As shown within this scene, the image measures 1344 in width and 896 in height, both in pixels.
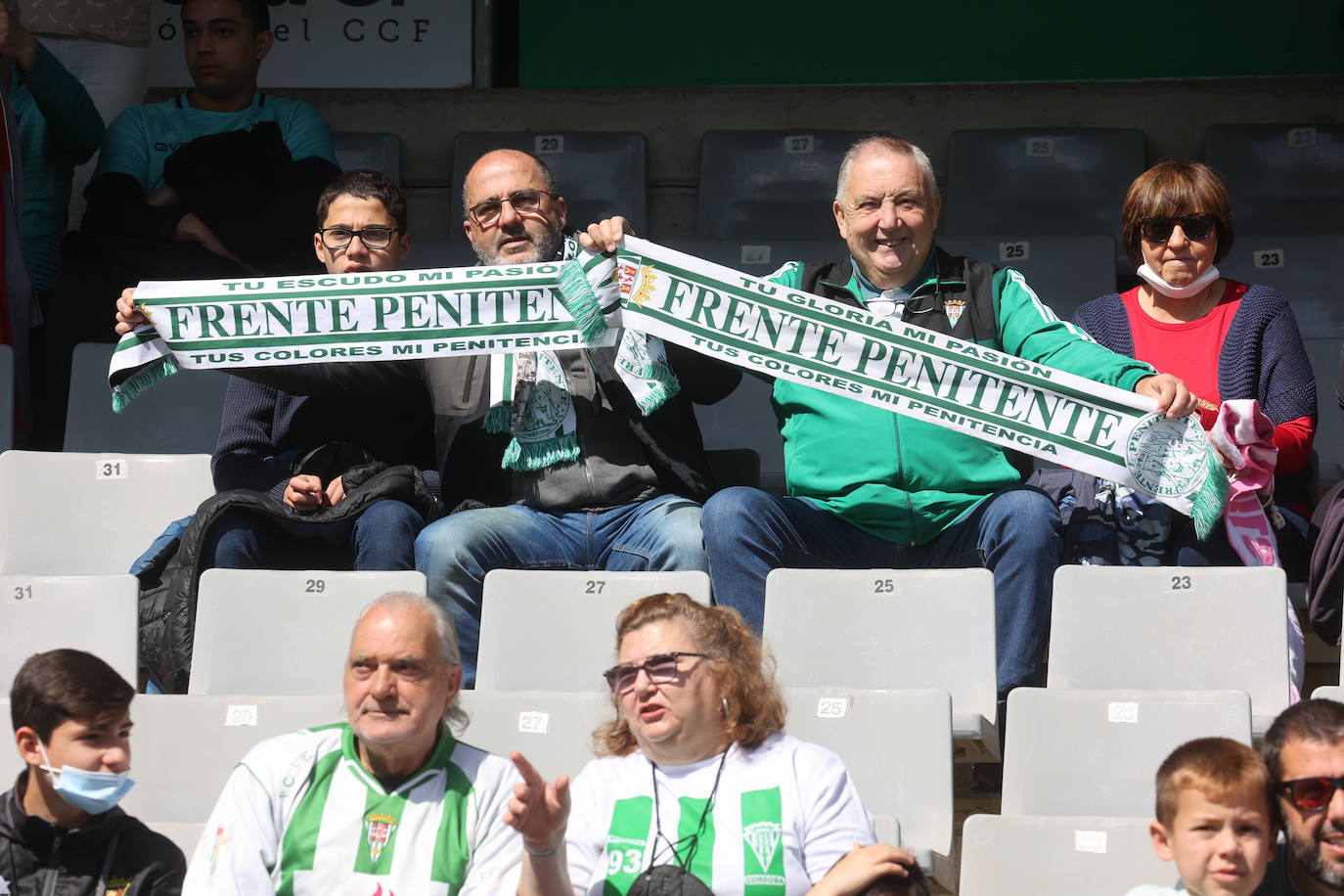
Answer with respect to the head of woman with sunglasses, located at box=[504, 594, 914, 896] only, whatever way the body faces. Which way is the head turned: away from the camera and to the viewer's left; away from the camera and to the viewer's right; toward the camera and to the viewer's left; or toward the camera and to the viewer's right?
toward the camera and to the viewer's left

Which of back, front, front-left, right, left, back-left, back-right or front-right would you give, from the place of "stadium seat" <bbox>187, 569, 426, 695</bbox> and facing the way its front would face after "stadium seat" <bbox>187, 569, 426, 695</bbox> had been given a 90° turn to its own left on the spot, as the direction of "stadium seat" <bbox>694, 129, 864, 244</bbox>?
front-left

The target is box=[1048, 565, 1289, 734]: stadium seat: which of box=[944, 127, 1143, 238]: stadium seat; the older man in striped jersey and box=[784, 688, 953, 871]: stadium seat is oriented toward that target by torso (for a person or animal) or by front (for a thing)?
box=[944, 127, 1143, 238]: stadium seat

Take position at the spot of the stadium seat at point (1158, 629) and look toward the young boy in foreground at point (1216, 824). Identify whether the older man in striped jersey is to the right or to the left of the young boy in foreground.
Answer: right

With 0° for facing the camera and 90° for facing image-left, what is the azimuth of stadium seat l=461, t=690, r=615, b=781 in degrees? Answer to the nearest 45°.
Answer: approximately 0°

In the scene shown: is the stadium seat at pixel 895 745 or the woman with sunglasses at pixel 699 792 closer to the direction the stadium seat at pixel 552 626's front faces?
the woman with sunglasses

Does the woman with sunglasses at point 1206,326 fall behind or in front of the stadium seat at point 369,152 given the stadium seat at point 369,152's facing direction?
in front

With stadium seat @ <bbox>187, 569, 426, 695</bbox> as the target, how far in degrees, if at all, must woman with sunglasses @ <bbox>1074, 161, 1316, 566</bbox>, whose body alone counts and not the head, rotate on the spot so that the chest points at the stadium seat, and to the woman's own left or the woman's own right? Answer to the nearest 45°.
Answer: approximately 45° to the woman's own right

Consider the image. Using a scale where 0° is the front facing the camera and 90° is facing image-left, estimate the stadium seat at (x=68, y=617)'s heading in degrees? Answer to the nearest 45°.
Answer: approximately 0°
